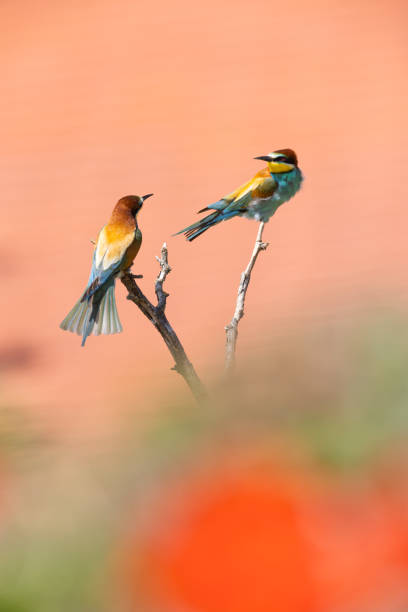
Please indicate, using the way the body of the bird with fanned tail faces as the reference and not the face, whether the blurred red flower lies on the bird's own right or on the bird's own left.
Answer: on the bird's own right

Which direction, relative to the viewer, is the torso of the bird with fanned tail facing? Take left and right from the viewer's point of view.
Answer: facing away from the viewer and to the right of the viewer
